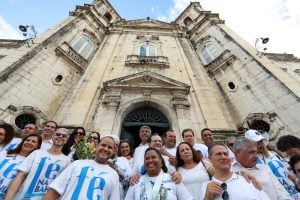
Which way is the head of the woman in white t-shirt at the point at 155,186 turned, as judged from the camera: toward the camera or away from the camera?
toward the camera

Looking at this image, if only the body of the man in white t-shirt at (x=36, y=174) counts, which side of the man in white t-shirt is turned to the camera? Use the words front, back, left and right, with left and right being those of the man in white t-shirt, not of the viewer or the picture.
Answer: front

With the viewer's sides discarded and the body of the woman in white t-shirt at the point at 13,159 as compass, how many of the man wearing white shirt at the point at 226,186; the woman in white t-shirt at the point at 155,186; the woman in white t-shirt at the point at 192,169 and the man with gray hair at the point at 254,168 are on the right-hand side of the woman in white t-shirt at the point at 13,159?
0

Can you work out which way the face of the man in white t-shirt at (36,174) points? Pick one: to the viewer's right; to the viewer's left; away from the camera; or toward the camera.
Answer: toward the camera

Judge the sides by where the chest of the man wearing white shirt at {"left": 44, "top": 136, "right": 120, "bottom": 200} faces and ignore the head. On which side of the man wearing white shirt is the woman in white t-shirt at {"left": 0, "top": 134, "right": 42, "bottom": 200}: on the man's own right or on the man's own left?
on the man's own right

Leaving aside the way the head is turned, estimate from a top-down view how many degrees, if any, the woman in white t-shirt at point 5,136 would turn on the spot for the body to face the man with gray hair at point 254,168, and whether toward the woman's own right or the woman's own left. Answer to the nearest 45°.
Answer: approximately 90° to the woman's own left

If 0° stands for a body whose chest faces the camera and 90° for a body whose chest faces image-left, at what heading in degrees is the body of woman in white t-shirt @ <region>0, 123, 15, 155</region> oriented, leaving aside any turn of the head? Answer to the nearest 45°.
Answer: approximately 45°

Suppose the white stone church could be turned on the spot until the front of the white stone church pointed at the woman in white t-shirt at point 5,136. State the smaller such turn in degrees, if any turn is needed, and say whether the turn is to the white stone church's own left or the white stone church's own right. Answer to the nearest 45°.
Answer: approximately 45° to the white stone church's own right

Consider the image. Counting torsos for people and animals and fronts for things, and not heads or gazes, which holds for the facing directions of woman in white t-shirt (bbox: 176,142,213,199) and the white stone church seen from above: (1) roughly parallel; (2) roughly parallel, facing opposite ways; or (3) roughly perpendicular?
roughly parallel

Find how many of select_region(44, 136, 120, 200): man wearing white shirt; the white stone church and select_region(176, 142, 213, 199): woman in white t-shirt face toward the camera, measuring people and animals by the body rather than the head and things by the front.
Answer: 3

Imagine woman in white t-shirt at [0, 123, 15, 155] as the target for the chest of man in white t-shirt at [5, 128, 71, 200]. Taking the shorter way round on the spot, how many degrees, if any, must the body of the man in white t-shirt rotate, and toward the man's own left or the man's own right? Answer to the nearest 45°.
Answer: approximately 135° to the man's own right

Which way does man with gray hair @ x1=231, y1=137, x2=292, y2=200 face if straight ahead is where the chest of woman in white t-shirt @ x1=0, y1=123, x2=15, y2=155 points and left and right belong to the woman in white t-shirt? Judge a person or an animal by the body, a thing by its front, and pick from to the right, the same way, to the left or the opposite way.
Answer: the same way

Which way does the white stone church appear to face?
toward the camera

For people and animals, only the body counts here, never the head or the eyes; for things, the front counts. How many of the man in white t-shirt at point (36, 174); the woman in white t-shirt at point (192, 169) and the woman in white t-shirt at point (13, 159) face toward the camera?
3
